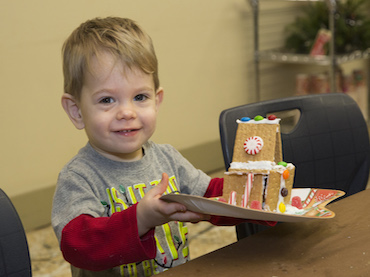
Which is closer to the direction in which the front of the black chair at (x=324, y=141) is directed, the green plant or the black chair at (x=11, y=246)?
the black chair

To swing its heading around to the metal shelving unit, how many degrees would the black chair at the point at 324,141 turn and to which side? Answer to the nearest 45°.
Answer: approximately 135° to its right

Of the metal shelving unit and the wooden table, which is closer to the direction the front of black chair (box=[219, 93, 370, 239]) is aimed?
the wooden table

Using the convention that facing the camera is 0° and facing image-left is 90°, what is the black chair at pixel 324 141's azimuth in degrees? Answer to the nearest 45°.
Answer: approximately 45°

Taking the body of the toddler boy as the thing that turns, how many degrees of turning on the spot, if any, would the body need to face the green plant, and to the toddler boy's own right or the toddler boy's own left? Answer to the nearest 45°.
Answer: approximately 90° to the toddler boy's own left

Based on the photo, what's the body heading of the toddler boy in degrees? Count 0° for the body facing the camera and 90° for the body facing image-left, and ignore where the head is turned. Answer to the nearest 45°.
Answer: approximately 315°

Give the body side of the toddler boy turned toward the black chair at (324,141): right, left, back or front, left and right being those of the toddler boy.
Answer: left

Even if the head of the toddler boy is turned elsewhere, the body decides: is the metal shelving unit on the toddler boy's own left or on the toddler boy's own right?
on the toddler boy's own left
